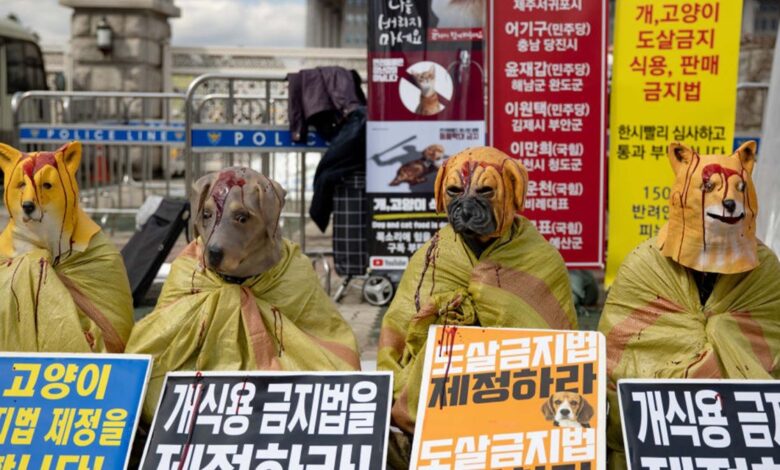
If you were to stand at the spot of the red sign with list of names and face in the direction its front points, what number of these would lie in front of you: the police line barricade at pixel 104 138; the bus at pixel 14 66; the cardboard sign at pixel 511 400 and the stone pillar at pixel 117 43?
1

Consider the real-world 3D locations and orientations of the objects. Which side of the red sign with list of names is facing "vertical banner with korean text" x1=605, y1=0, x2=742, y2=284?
left

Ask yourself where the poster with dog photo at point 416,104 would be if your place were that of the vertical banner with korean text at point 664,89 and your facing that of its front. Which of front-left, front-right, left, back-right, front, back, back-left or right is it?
right

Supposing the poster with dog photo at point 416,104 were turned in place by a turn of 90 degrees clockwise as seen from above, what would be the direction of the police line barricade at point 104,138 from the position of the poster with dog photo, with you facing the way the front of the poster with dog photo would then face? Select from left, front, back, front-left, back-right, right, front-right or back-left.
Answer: front-right

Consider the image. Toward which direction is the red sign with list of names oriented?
toward the camera

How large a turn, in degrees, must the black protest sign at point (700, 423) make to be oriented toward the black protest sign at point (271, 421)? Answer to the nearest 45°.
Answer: approximately 90° to its right

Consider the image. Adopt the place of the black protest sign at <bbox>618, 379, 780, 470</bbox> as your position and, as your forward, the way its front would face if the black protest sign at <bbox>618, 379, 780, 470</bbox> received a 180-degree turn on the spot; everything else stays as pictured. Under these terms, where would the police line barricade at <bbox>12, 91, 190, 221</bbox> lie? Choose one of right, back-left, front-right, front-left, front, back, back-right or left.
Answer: front-left

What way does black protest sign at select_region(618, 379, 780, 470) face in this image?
toward the camera

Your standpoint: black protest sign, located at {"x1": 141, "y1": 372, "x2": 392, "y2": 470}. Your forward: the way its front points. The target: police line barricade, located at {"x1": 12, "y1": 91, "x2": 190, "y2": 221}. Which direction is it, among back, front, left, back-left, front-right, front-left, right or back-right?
back

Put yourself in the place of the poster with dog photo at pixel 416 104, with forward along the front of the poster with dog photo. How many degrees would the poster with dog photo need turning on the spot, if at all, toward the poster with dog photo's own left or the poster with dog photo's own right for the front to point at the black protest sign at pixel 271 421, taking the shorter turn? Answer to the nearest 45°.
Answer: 0° — it already faces it

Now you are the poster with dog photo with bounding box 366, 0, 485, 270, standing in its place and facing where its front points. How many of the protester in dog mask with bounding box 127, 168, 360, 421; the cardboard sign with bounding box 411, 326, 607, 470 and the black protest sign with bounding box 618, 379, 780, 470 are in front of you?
3

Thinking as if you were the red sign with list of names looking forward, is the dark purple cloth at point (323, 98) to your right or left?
on your right

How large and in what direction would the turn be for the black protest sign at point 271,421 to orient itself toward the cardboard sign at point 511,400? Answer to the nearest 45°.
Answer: approximately 90° to its left

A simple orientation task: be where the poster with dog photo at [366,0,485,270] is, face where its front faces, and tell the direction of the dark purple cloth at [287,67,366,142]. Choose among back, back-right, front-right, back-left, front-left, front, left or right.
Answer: back-right
